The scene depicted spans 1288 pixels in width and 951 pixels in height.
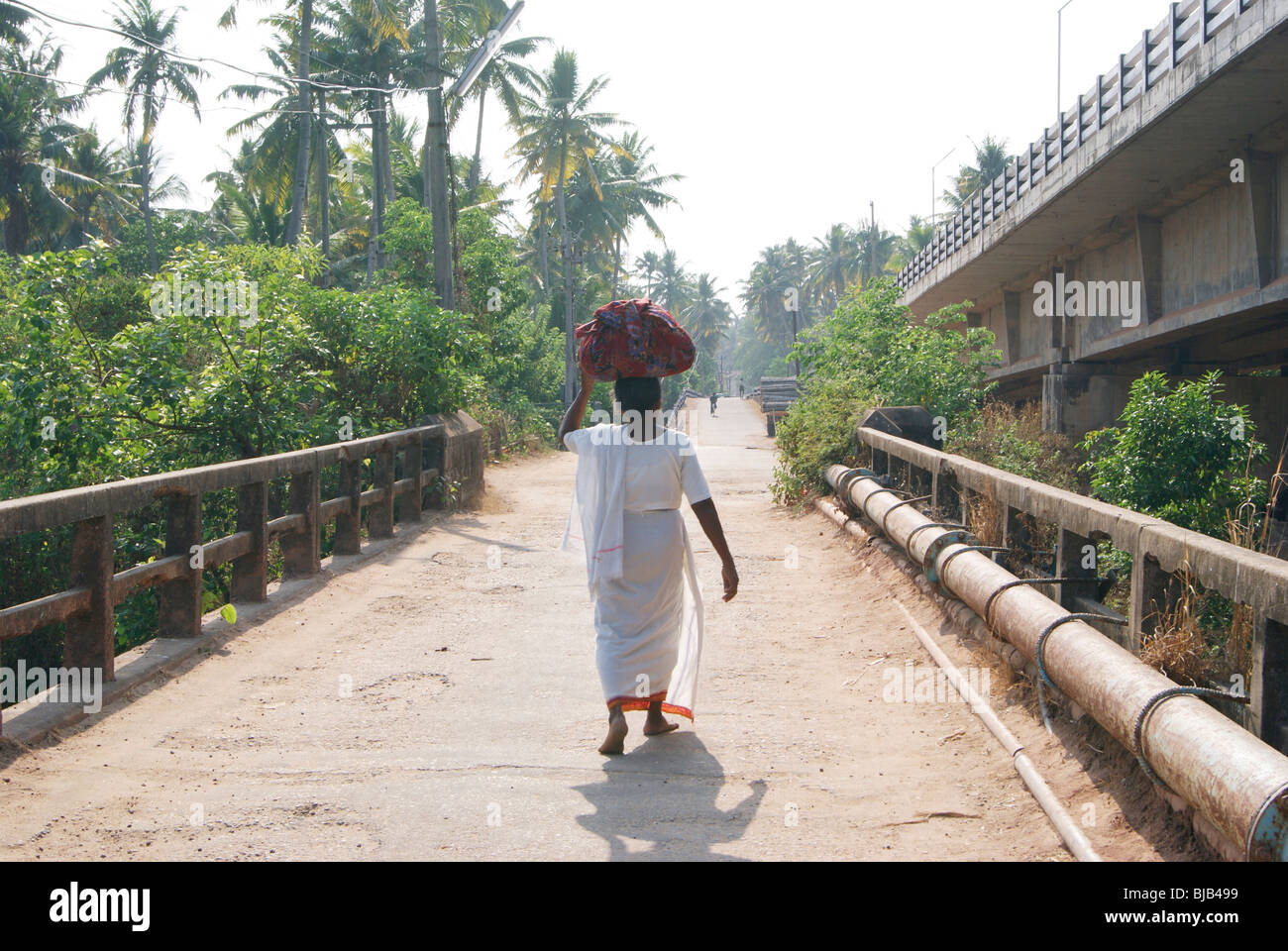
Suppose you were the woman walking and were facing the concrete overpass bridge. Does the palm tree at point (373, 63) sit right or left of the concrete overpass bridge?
left

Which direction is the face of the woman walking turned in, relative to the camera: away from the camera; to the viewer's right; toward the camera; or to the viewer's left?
away from the camera

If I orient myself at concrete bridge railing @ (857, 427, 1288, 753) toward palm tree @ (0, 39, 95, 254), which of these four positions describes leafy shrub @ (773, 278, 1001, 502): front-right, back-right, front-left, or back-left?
front-right

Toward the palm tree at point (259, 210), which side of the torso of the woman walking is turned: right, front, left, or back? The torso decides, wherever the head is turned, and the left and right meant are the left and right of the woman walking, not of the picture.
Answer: front

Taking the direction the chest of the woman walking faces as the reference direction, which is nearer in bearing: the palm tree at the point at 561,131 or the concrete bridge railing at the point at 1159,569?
the palm tree

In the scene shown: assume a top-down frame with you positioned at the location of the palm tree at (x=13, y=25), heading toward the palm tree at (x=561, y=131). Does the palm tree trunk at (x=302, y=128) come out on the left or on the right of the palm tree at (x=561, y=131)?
right

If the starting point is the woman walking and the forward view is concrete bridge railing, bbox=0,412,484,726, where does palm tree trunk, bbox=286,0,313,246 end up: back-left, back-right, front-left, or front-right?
front-right

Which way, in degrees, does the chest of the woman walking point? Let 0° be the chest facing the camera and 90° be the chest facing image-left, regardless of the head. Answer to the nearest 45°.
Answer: approximately 180°

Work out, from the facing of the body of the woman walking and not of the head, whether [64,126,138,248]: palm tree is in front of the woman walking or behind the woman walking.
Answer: in front

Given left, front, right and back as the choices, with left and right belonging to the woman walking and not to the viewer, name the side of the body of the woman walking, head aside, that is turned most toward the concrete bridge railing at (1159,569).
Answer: right

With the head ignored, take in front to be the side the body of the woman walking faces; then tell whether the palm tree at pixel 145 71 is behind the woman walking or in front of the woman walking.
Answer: in front

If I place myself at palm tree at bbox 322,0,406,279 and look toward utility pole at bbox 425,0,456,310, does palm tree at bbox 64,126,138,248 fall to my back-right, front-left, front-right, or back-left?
back-right

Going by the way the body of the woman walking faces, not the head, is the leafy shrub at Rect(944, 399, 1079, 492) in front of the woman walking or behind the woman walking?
in front
